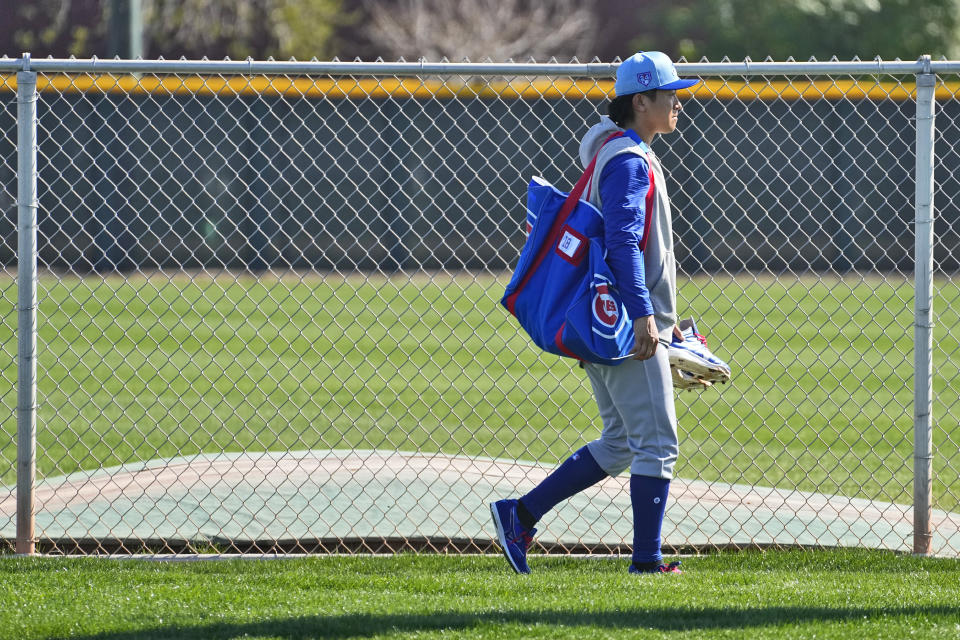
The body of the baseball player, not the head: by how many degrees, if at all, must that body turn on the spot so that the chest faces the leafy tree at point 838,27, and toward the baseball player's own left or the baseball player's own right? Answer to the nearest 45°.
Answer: approximately 90° to the baseball player's own left

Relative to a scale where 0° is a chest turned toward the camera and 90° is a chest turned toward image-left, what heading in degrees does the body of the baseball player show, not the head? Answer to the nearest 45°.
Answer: approximately 270°

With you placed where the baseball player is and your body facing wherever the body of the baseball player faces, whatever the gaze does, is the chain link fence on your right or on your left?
on your left

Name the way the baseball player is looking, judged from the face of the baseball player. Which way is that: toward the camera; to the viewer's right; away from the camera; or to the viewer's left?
to the viewer's right
